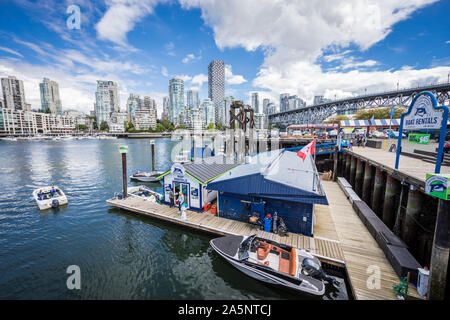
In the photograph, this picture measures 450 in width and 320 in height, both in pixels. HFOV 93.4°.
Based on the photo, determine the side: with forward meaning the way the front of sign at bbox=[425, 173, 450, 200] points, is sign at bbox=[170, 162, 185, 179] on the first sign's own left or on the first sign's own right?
on the first sign's own right

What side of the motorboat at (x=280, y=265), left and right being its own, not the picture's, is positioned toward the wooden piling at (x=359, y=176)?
right

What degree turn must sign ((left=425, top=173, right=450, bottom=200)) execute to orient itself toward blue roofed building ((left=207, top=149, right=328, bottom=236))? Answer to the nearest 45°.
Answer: approximately 90° to its right

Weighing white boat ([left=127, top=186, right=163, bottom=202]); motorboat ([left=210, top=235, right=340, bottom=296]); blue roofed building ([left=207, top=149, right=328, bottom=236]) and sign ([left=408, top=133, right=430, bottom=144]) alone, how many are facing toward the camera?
2

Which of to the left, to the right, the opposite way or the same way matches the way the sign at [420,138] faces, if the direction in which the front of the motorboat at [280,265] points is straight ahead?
to the left

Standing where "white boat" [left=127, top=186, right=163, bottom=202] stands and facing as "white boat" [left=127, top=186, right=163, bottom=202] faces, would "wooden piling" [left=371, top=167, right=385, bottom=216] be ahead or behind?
behind

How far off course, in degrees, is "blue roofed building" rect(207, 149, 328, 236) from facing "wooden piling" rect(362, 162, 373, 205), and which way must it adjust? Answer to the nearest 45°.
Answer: approximately 135° to its left

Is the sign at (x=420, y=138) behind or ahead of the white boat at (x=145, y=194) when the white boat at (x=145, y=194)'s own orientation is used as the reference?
behind

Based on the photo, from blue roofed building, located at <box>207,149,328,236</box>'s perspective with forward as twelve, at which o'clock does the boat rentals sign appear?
The boat rentals sign is roughly at 9 o'clock from the blue roofed building.

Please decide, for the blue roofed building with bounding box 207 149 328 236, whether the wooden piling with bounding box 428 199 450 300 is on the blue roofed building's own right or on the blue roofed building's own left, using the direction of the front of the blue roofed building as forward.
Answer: on the blue roofed building's own left

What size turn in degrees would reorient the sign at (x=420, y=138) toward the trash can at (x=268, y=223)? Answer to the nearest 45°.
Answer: approximately 45° to its right

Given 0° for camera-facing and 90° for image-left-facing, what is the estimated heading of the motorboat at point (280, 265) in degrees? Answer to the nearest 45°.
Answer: approximately 135°
